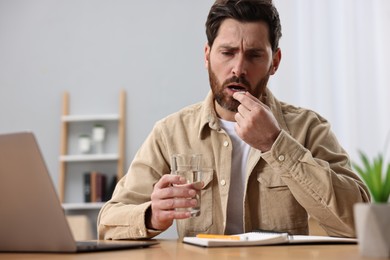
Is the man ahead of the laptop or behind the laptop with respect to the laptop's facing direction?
ahead

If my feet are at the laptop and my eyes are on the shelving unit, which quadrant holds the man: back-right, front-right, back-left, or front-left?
front-right

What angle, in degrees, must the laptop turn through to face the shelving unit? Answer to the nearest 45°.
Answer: approximately 45° to its left

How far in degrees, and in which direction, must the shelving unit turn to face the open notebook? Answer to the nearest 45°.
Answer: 0° — it already faces it

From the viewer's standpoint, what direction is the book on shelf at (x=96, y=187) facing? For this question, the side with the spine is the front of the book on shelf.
toward the camera

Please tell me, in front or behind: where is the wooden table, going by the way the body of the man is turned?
in front

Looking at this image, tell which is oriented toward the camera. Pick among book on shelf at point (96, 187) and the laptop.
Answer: the book on shelf

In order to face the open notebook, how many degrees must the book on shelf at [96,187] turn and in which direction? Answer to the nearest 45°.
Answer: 0° — it already faces it

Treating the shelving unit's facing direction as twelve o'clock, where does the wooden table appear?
The wooden table is roughly at 12 o'clock from the shelving unit.

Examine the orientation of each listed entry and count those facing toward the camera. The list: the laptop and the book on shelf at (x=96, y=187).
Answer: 1

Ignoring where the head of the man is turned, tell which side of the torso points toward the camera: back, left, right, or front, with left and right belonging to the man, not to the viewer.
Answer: front

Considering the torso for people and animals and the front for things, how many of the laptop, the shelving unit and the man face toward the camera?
2

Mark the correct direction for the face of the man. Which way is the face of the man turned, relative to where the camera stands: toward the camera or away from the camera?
toward the camera

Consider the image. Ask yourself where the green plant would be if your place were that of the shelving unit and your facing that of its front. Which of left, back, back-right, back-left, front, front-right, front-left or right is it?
front

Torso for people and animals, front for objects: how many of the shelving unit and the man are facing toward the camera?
2

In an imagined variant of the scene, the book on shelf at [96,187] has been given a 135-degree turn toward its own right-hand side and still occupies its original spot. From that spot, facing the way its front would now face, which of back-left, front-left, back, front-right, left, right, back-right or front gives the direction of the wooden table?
back-left
